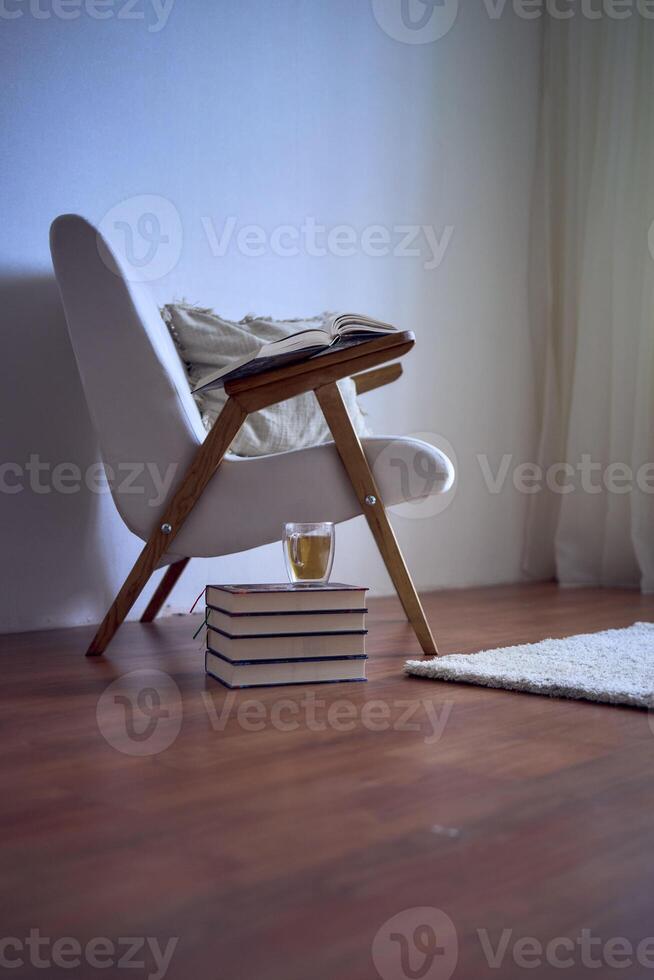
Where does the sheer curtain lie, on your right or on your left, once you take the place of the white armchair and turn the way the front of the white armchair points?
on your left

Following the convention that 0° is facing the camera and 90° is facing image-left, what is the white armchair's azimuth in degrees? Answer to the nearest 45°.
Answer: approximately 270°

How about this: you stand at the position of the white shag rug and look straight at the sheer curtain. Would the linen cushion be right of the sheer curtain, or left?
left

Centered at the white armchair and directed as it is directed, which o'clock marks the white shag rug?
The white shag rug is roughly at 1 o'clock from the white armchair.
